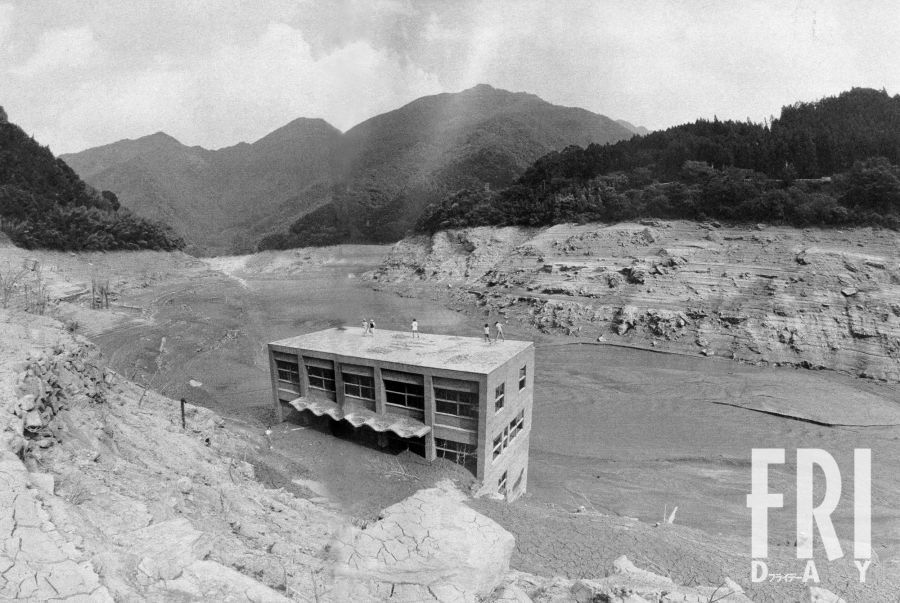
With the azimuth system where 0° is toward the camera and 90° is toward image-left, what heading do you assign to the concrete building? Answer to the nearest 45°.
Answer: approximately 45°

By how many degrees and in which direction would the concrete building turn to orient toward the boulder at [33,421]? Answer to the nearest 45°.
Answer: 0° — it already faces it

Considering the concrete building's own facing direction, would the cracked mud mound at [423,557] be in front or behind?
in front
